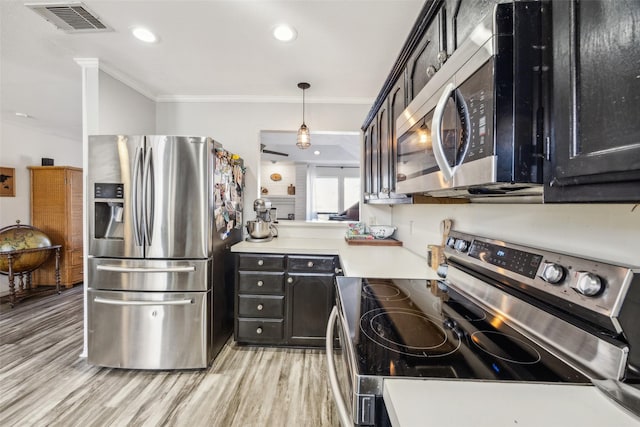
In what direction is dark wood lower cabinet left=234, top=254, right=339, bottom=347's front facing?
toward the camera

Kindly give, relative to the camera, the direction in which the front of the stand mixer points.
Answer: facing the viewer and to the left of the viewer

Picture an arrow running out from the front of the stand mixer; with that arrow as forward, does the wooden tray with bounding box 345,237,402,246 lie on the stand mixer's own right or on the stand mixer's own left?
on the stand mixer's own left

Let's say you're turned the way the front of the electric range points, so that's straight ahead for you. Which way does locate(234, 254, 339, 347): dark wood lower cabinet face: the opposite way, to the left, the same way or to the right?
to the left

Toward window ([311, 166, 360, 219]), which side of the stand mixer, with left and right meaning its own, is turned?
back

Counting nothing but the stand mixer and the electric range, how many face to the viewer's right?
0

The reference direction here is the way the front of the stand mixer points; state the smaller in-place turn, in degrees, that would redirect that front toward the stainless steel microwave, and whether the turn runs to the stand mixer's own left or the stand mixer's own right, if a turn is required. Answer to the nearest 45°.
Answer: approximately 45° to the stand mixer's own left

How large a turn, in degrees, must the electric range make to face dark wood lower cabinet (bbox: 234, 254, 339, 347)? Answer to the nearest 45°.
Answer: approximately 90° to its right

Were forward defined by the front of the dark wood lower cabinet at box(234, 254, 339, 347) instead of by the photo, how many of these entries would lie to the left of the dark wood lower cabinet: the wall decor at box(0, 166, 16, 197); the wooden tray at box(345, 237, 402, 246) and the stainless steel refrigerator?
1

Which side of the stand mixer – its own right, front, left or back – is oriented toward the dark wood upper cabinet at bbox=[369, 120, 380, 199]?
left

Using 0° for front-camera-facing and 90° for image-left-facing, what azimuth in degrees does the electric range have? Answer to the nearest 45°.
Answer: approximately 45°

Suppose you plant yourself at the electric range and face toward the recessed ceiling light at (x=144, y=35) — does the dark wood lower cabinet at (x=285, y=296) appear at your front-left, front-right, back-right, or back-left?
front-right
